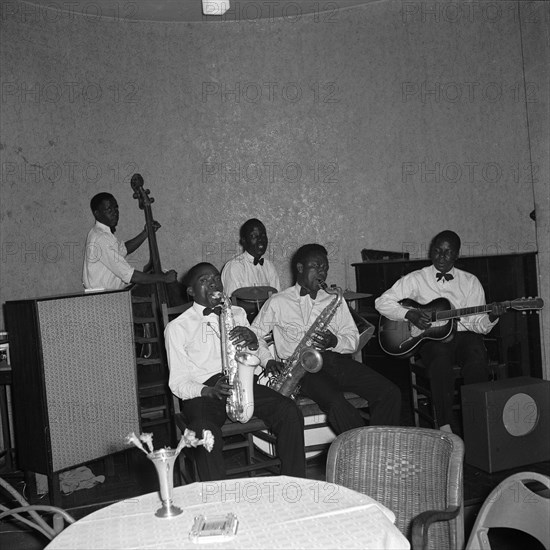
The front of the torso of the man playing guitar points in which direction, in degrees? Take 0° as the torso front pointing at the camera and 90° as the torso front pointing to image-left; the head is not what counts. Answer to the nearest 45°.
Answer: approximately 0°

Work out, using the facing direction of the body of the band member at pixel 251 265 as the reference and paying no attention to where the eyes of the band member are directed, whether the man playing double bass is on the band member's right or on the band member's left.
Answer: on the band member's right

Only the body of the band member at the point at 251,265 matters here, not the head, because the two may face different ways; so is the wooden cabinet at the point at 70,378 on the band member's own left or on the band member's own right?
on the band member's own right
